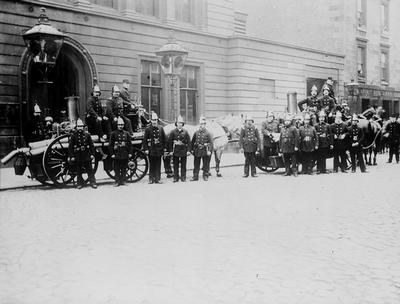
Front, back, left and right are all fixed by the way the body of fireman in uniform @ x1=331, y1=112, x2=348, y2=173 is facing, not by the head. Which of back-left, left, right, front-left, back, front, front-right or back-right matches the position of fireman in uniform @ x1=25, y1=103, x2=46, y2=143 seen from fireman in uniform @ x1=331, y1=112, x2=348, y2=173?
right

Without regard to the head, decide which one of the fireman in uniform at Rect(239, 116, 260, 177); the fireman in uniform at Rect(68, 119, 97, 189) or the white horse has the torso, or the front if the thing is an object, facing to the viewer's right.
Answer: the white horse

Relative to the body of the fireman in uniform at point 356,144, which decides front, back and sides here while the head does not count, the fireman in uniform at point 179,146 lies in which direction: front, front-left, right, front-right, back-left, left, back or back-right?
front-right

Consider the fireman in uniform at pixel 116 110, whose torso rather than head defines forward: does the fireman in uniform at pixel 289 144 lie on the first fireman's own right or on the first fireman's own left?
on the first fireman's own left

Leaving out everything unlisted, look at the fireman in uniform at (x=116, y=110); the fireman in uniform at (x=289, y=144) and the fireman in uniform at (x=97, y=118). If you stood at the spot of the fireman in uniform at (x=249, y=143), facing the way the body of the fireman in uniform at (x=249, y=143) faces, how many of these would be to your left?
1

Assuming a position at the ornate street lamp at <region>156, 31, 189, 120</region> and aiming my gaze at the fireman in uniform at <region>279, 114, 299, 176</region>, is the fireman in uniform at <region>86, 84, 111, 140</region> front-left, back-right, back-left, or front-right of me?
back-right

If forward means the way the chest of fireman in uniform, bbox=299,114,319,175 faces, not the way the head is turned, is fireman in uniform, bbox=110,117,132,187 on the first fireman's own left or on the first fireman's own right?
on the first fireman's own right

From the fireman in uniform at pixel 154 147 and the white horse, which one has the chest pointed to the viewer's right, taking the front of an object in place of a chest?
the white horse

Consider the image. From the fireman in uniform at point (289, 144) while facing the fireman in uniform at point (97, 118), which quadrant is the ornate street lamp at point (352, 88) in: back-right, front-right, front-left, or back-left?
back-right

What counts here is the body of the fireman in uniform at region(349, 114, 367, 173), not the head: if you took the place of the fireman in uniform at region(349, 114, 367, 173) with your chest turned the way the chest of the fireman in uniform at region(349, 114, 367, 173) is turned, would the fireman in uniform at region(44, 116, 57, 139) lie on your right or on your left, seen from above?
on your right

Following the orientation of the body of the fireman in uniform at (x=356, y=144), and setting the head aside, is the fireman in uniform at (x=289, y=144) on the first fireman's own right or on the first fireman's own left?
on the first fireman's own right
